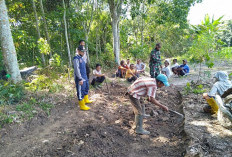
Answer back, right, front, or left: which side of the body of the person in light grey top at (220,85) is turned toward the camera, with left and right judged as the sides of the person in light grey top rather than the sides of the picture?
left

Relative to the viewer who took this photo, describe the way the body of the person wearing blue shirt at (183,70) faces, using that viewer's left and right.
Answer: facing the viewer and to the left of the viewer

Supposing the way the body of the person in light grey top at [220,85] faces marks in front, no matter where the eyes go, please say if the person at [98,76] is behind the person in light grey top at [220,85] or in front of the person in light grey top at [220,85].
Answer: in front

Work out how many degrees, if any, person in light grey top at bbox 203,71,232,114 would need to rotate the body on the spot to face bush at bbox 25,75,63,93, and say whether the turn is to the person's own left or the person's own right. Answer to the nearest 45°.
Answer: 0° — they already face it

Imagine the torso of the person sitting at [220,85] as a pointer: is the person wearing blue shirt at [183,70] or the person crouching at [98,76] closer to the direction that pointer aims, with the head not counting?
the person crouching
